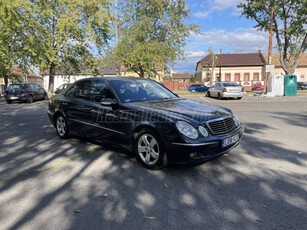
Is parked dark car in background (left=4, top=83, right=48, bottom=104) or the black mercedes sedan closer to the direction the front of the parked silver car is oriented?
the parked dark car in background

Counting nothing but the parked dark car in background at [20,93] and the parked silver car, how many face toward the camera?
0

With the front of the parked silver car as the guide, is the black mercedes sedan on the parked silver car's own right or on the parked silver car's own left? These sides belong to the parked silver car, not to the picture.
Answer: on the parked silver car's own left

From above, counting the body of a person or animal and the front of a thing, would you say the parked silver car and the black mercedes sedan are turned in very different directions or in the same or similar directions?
very different directions

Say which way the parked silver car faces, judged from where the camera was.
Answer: facing away from the viewer and to the left of the viewer

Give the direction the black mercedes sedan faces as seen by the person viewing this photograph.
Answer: facing the viewer and to the right of the viewer
